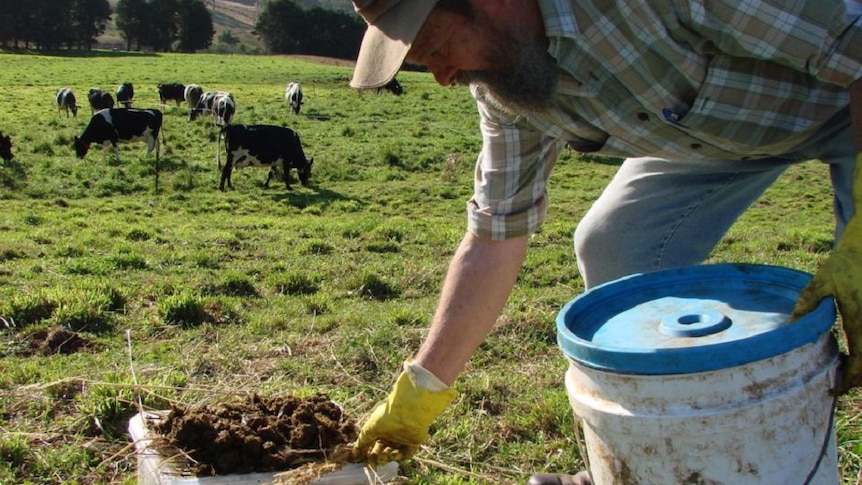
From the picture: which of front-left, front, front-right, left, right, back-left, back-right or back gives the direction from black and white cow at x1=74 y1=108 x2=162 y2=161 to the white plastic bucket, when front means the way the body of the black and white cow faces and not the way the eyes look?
left

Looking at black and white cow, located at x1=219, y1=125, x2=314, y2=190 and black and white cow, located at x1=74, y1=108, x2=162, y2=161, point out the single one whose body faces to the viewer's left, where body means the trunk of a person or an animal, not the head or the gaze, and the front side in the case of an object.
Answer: black and white cow, located at x1=74, y1=108, x2=162, y2=161

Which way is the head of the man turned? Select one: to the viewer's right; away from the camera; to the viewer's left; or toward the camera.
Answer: to the viewer's left

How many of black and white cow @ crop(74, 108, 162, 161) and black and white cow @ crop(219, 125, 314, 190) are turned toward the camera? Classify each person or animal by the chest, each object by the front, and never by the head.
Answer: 0

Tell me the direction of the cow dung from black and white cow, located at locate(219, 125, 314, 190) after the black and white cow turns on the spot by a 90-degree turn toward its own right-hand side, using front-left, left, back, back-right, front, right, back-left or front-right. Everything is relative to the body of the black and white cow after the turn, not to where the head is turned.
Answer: front

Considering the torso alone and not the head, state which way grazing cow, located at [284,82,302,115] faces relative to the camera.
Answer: toward the camera

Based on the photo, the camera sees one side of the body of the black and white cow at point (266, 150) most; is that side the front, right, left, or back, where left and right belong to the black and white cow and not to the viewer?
right

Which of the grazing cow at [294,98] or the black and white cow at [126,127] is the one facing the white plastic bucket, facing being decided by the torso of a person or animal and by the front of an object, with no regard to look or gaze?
the grazing cow

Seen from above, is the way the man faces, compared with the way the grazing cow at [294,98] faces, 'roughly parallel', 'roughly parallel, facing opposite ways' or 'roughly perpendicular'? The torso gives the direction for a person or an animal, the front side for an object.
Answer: roughly perpendicular

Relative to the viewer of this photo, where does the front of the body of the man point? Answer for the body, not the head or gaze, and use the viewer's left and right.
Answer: facing the viewer and to the left of the viewer

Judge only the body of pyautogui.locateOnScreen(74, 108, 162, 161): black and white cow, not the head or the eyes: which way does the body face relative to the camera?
to the viewer's left

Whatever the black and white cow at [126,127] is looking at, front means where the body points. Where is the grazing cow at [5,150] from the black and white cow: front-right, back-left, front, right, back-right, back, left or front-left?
front-left

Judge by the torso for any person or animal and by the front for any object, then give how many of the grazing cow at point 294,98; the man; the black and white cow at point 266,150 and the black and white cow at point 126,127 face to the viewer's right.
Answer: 1

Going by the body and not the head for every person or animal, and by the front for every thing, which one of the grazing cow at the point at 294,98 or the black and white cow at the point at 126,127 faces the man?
the grazing cow

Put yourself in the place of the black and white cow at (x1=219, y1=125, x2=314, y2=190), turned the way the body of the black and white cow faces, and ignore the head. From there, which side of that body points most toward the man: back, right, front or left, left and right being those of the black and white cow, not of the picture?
right
